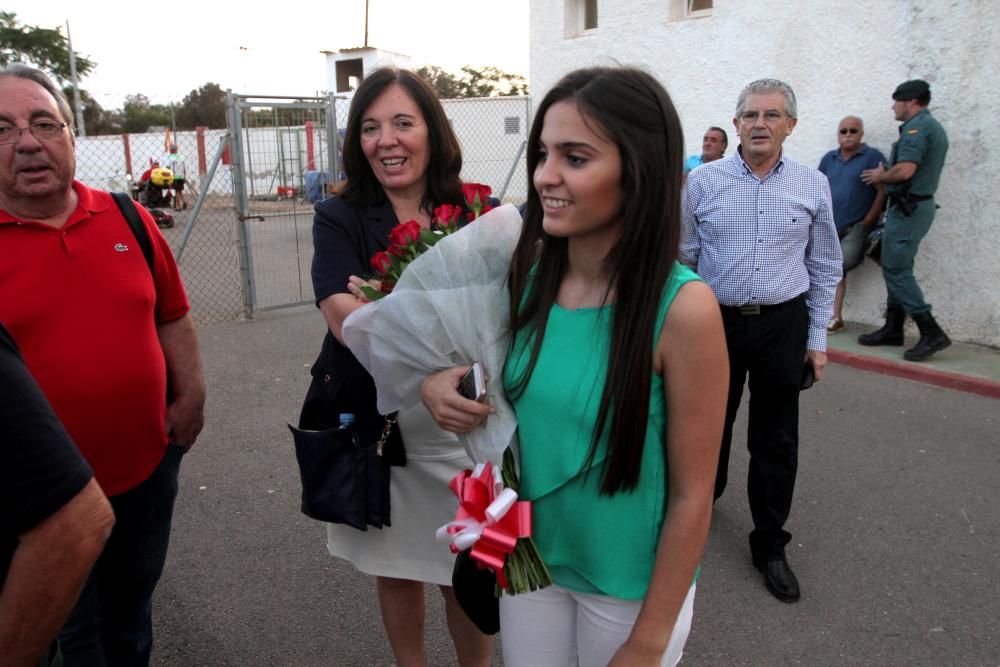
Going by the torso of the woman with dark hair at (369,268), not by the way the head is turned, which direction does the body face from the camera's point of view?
toward the camera

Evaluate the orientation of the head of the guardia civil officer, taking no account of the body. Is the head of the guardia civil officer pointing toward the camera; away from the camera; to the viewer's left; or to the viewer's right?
to the viewer's left

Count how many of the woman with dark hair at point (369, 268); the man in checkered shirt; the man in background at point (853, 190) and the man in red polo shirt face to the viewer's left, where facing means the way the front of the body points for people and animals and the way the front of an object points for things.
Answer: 0

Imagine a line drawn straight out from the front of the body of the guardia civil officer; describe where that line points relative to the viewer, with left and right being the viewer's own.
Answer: facing to the left of the viewer

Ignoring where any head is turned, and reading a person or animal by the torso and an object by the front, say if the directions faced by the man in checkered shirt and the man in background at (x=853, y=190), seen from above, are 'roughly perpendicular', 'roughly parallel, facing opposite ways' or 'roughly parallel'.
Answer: roughly parallel

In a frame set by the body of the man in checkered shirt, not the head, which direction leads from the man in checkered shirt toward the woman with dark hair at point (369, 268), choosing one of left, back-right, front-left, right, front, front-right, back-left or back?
front-right

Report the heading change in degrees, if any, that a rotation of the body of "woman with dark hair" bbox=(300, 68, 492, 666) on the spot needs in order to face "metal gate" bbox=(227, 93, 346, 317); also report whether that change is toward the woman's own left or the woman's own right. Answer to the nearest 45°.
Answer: approximately 180°

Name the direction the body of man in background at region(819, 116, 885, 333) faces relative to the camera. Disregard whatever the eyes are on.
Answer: toward the camera

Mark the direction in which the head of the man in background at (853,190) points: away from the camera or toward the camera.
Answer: toward the camera

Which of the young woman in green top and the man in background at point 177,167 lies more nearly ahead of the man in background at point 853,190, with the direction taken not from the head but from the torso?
the young woman in green top
